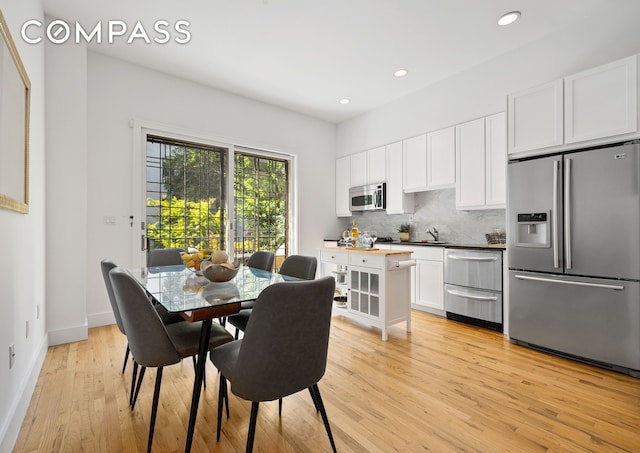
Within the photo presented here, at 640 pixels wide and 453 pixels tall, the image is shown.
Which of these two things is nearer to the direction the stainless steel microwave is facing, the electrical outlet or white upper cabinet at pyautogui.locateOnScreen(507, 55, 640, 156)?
the electrical outlet

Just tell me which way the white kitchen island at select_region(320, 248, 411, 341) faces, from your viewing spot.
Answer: facing the viewer and to the left of the viewer

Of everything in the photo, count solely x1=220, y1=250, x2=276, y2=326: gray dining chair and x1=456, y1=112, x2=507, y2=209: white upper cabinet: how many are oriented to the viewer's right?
0

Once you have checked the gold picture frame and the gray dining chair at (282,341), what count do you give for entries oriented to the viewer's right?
1

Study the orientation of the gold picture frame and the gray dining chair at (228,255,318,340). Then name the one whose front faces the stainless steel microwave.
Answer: the gold picture frame

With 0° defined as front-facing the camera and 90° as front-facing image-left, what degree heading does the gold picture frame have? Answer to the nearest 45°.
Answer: approximately 270°

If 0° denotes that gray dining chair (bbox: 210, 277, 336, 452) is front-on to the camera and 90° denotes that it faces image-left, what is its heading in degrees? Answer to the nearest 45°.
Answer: approximately 135°

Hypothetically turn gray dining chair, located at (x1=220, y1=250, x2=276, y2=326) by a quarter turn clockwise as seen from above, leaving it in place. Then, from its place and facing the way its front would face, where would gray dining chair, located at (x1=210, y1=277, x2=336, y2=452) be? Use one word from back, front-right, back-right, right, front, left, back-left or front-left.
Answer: back-left

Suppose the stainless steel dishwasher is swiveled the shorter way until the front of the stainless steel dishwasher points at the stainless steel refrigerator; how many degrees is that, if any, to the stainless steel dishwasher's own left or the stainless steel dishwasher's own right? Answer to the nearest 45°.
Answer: approximately 90° to the stainless steel dishwasher's own left

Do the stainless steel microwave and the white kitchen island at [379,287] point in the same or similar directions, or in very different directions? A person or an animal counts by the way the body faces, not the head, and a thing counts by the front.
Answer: same or similar directions
